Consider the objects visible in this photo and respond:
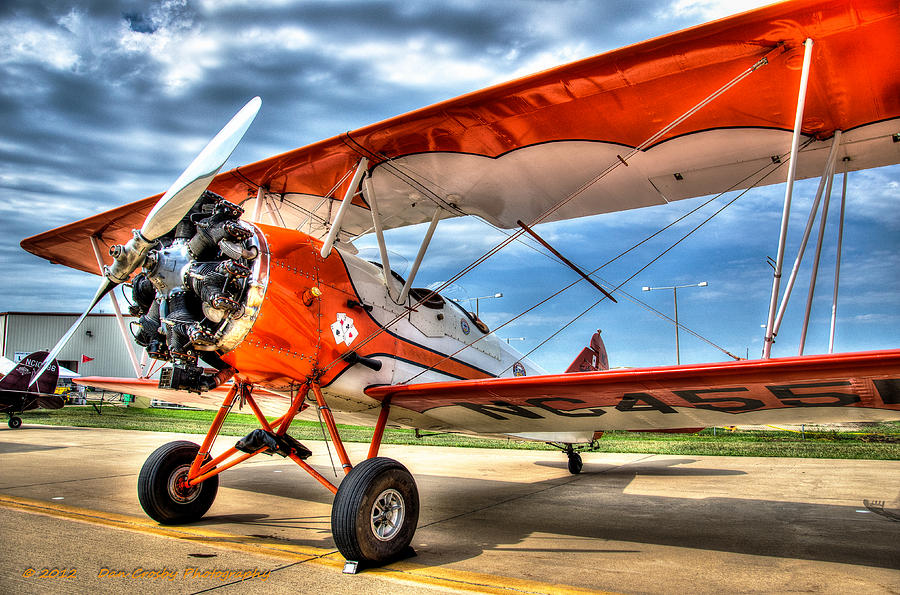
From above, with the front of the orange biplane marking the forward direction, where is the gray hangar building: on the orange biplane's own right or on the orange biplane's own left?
on the orange biplane's own right

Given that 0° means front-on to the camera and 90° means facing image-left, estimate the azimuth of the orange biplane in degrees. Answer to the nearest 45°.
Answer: approximately 45°
